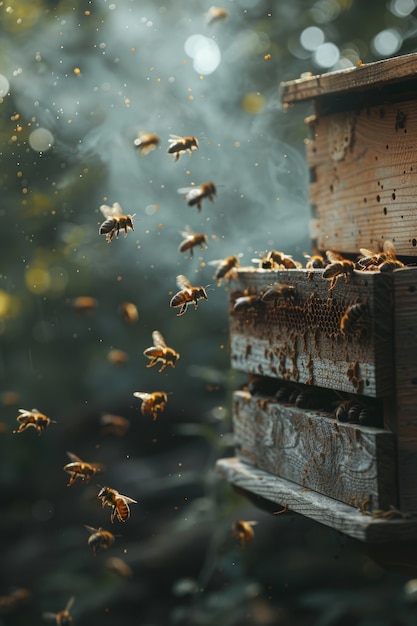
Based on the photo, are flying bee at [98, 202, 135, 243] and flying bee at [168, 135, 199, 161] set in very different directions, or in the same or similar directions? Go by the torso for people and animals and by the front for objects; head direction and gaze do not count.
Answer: same or similar directions

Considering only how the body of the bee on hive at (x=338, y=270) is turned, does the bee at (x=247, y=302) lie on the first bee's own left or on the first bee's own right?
on the first bee's own left

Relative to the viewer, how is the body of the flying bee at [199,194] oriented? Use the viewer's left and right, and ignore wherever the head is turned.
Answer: facing to the right of the viewer

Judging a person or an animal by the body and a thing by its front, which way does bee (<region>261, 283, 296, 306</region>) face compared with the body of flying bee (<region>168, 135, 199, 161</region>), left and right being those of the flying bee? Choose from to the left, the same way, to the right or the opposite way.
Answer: the same way

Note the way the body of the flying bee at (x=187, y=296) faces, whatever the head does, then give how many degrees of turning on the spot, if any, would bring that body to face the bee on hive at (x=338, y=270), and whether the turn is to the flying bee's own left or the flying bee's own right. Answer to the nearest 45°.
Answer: approximately 45° to the flying bee's own right

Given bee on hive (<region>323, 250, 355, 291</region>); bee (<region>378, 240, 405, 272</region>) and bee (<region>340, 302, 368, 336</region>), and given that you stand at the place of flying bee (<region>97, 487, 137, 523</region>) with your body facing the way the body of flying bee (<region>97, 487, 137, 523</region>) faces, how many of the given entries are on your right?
0

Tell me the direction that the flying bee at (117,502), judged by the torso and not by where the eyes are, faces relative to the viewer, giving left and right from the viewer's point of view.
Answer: facing to the left of the viewer

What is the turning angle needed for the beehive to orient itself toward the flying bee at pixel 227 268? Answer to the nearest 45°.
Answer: approximately 90° to its right

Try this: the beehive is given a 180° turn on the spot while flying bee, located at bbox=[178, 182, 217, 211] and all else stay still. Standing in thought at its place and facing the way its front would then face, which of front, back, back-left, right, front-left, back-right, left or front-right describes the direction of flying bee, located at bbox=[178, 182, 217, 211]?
left

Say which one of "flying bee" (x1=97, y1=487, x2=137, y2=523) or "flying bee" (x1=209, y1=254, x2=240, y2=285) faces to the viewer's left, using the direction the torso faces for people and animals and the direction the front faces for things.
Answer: "flying bee" (x1=97, y1=487, x2=137, y2=523)

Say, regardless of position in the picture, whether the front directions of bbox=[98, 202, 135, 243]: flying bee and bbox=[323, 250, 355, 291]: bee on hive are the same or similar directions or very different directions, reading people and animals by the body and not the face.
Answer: same or similar directions

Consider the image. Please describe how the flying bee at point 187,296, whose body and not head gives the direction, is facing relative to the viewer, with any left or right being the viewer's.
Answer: facing to the right of the viewer
